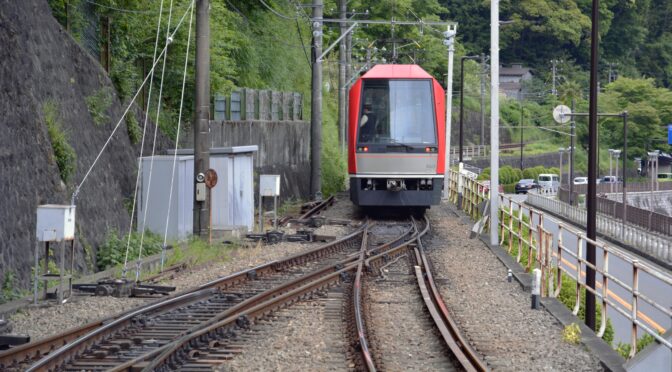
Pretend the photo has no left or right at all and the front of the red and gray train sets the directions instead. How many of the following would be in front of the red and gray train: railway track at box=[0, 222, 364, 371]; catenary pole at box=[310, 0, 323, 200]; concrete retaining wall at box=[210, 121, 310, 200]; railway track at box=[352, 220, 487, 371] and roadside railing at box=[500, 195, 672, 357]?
3

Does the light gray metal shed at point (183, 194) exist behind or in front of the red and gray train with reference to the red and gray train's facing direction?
in front

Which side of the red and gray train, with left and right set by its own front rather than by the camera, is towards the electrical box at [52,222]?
front

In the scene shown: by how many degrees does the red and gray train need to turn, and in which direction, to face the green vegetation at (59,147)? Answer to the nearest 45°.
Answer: approximately 45° to its right

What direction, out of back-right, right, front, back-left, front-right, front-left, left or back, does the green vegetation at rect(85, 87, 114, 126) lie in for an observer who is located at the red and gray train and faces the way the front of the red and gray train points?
front-right

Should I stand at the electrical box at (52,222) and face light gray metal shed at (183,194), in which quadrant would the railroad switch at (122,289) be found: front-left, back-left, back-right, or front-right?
front-right

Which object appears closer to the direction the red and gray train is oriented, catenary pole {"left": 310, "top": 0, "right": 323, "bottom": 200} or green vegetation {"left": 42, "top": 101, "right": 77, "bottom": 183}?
the green vegetation

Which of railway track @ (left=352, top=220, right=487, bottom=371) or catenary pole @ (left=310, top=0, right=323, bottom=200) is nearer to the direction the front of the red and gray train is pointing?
the railway track

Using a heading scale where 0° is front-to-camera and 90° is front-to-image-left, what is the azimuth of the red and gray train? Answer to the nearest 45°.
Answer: approximately 0°

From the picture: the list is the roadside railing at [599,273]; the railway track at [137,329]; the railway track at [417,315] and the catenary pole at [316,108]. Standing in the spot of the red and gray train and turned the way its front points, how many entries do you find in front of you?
3

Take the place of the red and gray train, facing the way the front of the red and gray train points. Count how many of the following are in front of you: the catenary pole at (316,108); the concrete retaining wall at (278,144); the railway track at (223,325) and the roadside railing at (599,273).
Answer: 2

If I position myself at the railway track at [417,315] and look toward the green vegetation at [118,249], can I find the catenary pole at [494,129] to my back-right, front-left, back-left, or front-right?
front-right

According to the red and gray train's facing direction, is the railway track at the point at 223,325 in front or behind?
in front
